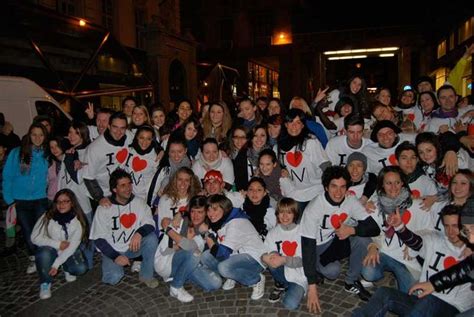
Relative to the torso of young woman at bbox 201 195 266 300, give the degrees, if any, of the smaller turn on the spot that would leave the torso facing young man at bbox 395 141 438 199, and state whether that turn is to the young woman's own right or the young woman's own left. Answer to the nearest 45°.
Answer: approximately 135° to the young woman's own left

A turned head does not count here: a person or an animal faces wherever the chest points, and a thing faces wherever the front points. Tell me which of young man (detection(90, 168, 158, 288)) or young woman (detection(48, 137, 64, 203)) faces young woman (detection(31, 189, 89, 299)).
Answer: young woman (detection(48, 137, 64, 203))

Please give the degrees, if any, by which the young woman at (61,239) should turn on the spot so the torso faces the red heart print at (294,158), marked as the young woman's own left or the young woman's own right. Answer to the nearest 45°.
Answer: approximately 90° to the young woman's own left

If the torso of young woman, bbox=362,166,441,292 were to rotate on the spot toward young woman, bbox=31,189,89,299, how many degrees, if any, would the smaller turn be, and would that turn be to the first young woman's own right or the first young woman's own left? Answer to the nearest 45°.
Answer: approximately 90° to the first young woman's own right

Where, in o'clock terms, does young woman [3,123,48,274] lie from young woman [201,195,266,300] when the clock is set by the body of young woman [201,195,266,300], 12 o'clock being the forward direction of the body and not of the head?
young woman [3,123,48,274] is roughly at 2 o'clock from young woman [201,195,266,300].

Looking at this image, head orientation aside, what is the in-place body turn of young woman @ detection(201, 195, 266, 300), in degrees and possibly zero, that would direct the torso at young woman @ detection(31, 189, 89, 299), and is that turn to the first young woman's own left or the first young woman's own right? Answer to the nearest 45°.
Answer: approximately 45° to the first young woman's own right
